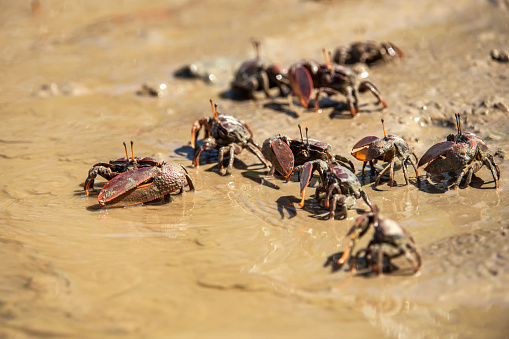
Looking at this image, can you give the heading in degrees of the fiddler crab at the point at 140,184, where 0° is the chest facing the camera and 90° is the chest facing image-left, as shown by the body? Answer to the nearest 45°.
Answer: approximately 0°

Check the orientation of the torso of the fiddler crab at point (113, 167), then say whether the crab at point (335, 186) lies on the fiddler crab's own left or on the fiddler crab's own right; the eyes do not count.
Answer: on the fiddler crab's own left

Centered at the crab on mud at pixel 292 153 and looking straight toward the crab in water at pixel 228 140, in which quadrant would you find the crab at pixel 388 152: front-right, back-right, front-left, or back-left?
back-right

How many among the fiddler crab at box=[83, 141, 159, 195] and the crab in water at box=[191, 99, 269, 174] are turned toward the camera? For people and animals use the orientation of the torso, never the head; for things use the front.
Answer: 1

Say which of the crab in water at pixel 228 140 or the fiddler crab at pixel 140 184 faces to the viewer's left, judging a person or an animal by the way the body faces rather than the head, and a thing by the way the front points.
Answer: the crab in water

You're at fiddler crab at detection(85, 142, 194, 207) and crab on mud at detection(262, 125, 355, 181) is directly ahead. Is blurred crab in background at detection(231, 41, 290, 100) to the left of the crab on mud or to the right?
left

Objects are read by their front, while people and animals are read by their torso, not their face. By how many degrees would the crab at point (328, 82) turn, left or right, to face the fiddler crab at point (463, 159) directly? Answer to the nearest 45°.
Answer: approximately 90° to its left

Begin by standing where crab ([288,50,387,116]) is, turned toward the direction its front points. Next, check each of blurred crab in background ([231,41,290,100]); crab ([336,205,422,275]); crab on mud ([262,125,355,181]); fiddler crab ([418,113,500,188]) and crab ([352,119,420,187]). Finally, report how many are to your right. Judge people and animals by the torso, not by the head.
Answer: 1

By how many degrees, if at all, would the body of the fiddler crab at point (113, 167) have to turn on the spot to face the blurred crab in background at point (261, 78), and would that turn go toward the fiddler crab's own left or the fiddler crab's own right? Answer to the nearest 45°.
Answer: approximately 135° to the fiddler crab's own left

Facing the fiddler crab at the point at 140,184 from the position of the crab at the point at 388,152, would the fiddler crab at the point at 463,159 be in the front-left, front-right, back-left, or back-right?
back-left

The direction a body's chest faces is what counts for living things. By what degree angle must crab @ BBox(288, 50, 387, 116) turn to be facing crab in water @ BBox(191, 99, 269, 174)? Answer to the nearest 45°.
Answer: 0° — it already faces it

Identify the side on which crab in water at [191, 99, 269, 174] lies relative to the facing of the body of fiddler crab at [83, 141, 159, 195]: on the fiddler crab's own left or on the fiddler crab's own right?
on the fiddler crab's own left

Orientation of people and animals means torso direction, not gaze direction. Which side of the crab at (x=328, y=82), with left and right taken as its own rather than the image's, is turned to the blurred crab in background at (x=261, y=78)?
right
